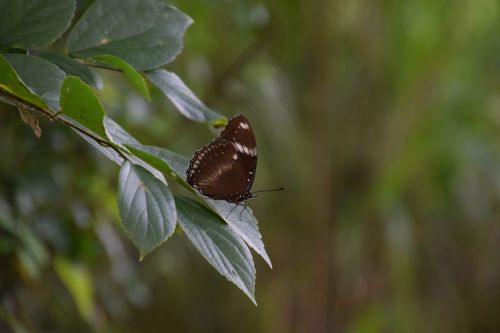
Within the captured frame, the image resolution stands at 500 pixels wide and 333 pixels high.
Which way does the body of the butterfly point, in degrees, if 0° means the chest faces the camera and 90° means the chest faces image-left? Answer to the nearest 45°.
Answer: approximately 270°
